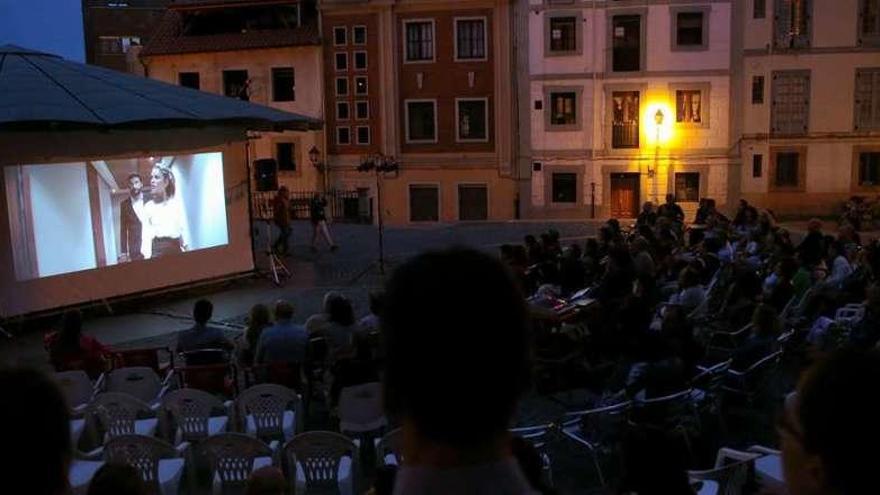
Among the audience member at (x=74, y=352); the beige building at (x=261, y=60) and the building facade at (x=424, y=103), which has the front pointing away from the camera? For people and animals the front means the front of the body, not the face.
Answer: the audience member

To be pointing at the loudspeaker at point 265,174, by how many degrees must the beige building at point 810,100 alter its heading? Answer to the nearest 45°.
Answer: approximately 45° to its right

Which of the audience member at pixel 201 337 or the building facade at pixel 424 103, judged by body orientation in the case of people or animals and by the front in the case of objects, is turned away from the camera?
the audience member

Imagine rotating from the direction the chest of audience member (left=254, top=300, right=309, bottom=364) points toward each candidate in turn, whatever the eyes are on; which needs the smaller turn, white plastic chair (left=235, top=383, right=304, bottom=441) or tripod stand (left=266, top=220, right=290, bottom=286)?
the tripod stand

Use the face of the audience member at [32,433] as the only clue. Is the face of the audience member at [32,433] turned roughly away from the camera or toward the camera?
away from the camera

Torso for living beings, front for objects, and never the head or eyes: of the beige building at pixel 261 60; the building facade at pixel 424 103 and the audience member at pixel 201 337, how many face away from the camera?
1

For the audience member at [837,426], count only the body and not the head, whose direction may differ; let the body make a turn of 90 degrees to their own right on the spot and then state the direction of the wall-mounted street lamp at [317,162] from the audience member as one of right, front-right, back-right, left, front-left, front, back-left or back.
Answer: left

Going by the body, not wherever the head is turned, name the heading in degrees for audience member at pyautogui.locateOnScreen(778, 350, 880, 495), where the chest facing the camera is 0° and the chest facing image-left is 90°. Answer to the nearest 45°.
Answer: approximately 135°

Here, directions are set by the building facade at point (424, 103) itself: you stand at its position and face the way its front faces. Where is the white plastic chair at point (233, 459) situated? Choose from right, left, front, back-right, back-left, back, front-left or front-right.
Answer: front

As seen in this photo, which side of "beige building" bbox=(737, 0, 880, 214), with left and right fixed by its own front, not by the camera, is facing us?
front

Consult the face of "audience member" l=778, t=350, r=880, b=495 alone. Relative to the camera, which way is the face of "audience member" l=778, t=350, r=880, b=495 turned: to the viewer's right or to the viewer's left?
to the viewer's left

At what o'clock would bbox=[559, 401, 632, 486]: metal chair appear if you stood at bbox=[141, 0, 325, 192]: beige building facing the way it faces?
The metal chair is roughly at 12 o'clock from the beige building.

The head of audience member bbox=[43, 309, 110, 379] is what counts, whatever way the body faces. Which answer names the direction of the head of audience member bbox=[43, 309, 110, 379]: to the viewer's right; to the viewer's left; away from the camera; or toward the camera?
away from the camera

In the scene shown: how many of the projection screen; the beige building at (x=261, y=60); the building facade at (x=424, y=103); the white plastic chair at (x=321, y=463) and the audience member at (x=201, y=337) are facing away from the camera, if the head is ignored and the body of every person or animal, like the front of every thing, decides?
2

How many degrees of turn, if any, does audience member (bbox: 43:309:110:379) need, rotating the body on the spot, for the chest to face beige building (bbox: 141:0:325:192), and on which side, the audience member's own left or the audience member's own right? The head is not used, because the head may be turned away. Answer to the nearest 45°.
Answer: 0° — they already face it

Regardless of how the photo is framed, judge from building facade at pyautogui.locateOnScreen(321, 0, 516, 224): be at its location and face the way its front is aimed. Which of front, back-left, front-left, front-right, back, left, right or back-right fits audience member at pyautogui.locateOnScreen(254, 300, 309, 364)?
front

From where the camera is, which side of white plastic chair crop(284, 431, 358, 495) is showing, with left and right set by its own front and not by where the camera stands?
back

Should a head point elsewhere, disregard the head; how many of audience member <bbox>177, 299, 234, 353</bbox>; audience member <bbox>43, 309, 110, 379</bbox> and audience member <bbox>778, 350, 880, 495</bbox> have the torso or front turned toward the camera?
0

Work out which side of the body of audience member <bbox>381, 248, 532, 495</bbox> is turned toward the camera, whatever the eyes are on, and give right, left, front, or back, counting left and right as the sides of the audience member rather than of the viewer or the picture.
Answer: back

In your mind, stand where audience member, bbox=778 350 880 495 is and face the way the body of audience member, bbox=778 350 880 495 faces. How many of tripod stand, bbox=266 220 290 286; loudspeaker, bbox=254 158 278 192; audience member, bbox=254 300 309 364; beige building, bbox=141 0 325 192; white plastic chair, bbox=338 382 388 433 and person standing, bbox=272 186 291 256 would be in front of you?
6

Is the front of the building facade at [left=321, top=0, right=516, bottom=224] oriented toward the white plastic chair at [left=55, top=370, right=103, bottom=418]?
yes
